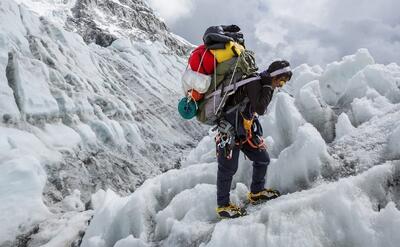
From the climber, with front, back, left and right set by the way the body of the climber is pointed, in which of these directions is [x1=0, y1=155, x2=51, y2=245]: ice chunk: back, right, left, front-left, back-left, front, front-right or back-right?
back-left

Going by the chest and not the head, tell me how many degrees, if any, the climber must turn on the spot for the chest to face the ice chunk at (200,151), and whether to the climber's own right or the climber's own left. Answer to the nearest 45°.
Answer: approximately 90° to the climber's own left

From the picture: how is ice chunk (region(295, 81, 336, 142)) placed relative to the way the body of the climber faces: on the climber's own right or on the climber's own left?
on the climber's own left

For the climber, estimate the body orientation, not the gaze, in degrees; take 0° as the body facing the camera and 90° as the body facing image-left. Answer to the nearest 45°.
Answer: approximately 270°

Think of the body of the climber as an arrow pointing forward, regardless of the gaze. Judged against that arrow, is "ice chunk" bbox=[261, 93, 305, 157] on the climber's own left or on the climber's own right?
on the climber's own left

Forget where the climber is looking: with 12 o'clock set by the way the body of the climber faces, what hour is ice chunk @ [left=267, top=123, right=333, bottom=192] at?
The ice chunk is roughly at 11 o'clock from the climber.
